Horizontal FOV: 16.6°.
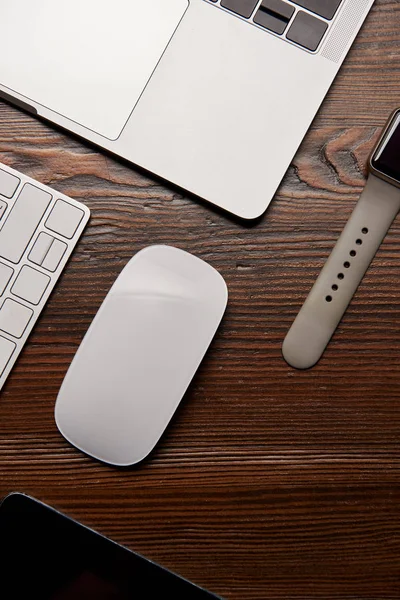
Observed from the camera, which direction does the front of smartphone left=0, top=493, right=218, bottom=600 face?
facing the viewer

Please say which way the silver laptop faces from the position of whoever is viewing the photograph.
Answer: facing the viewer and to the left of the viewer

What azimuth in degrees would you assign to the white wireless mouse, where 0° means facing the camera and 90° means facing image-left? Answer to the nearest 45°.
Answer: approximately 225°
